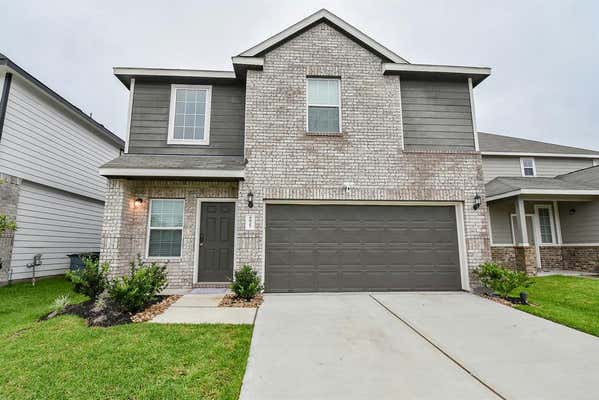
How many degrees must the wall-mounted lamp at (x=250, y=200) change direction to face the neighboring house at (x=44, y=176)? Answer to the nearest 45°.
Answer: approximately 135° to its right

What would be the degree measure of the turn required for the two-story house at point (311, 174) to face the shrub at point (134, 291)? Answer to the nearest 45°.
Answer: approximately 45° to its right

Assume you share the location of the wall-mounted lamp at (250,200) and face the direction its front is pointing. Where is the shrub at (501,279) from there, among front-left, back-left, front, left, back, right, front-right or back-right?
left

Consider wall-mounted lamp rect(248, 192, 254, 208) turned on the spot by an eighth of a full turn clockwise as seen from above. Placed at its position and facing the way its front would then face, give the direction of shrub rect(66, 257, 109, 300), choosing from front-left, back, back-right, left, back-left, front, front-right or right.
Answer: front-right

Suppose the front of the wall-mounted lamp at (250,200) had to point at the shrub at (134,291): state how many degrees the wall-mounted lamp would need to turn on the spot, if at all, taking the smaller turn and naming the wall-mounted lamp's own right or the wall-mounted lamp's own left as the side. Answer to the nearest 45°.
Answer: approximately 45° to the wall-mounted lamp's own right

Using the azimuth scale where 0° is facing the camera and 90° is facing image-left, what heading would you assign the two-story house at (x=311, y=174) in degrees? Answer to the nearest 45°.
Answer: approximately 0°

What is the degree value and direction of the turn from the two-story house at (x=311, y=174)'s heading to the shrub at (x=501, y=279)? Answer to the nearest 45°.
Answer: approximately 90° to its left

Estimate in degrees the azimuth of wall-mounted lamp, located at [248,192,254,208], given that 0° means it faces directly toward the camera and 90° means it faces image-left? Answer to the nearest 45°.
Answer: approximately 0°
